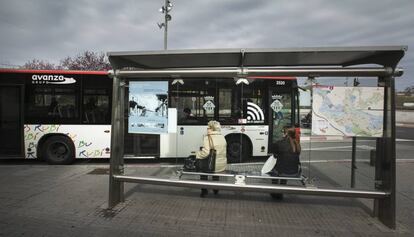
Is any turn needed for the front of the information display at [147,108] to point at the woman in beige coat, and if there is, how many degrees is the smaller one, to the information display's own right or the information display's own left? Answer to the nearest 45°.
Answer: approximately 90° to the information display's own left

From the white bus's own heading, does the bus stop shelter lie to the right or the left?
on its right

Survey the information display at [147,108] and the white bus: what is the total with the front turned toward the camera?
1

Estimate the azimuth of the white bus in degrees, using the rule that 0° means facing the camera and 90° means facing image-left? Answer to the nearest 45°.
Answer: approximately 270°

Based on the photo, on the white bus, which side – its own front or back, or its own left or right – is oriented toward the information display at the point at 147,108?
right

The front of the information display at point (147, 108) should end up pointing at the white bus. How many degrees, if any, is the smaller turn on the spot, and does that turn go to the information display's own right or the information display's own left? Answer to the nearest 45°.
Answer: approximately 180°

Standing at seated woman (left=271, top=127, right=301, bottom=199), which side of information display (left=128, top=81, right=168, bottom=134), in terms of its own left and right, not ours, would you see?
left

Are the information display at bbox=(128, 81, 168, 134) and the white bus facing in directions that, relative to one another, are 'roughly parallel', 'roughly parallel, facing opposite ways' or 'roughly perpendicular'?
roughly perpendicular
